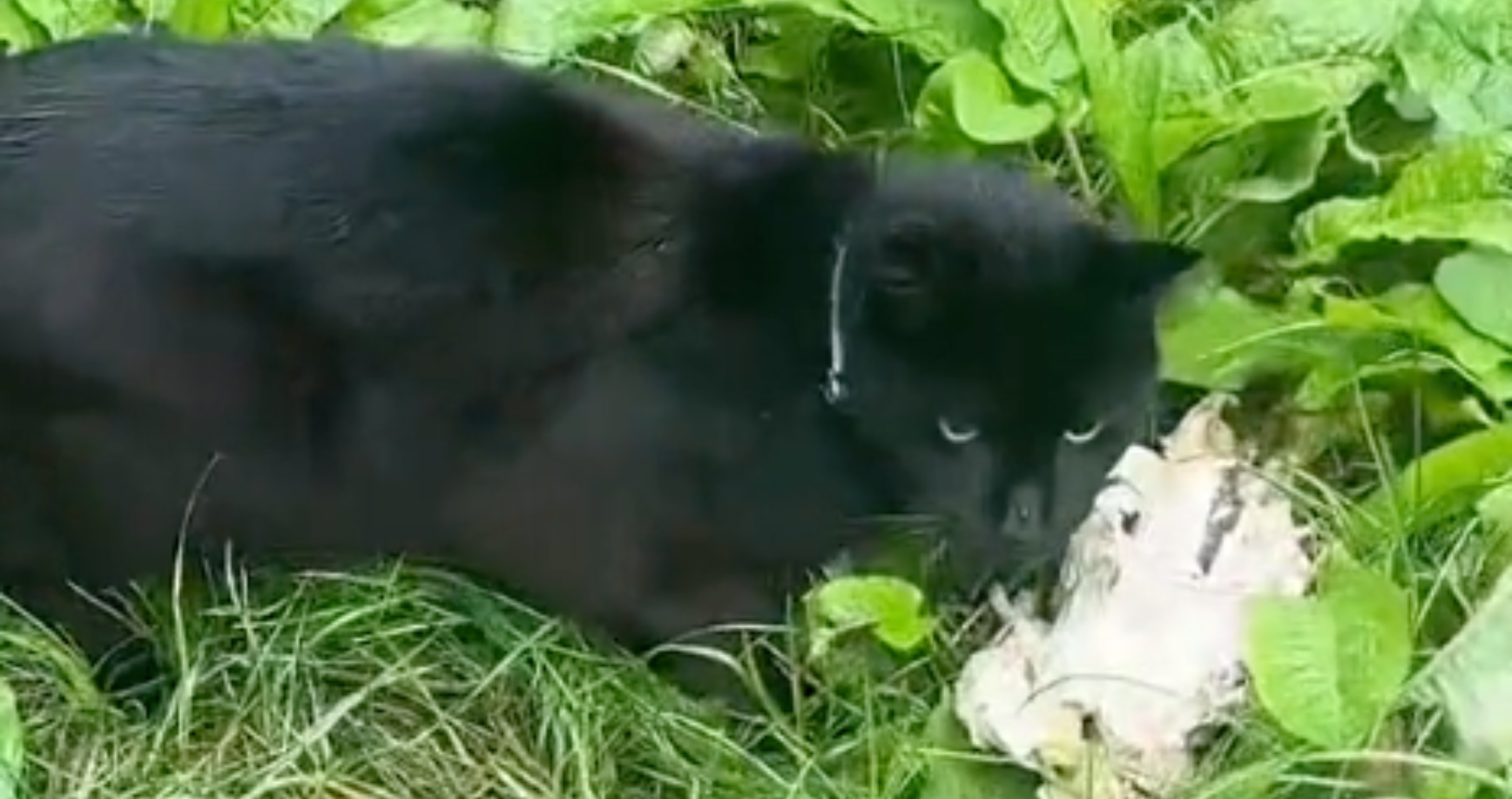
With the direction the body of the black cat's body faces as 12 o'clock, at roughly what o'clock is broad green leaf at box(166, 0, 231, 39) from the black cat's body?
The broad green leaf is roughly at 8 o'clock from the black cat's body.

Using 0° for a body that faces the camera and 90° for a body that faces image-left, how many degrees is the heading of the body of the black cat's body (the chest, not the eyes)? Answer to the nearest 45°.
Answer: approximately 270°

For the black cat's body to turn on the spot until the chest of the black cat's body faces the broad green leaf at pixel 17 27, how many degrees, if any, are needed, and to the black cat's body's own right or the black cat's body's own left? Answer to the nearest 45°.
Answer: approximately 135° to the black cat's body's own left

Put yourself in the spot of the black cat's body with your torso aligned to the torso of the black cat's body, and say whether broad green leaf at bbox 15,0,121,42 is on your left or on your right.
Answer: on your left

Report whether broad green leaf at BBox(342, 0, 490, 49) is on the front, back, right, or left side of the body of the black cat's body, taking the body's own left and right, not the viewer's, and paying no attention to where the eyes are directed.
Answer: left

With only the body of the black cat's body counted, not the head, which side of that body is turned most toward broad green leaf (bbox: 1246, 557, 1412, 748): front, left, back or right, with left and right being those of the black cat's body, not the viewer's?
front

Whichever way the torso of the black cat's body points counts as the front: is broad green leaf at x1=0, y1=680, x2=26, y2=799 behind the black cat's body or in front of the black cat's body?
behind

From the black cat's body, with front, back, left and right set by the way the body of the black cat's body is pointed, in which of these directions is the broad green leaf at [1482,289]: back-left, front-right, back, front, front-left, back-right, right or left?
front
